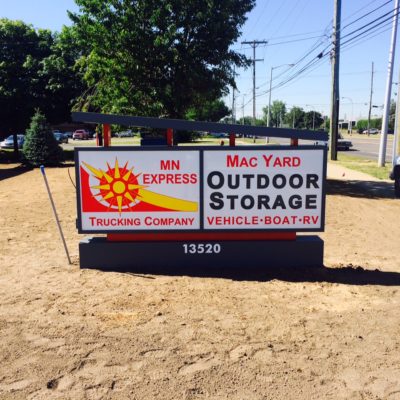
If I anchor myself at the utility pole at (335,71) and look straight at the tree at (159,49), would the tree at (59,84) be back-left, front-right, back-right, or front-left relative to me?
front-right

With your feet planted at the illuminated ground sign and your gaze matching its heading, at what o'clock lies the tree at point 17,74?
The tree is roughly at 5 o'clock from the illuminated ground sign.

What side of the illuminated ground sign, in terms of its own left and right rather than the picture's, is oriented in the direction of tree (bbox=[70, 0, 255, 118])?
back

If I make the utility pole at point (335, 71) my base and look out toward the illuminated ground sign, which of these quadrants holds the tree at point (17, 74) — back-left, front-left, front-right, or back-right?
front-right

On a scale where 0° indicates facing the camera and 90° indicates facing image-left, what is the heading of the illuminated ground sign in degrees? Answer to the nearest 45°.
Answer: approximately 0°

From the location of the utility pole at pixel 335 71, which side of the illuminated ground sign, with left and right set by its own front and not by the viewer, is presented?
back

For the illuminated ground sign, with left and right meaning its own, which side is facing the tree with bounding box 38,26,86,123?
back

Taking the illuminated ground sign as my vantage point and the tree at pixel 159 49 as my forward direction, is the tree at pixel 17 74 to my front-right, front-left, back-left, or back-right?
front-left

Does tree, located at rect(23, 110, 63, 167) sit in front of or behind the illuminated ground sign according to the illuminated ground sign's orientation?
behind
